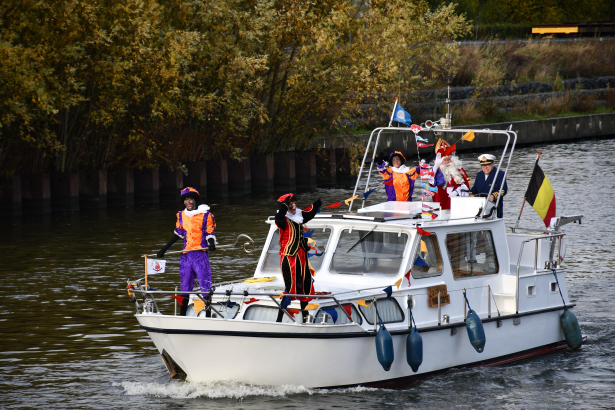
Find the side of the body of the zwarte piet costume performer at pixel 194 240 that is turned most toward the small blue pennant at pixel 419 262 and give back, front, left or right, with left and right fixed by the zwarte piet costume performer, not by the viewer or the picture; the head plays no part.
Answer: left

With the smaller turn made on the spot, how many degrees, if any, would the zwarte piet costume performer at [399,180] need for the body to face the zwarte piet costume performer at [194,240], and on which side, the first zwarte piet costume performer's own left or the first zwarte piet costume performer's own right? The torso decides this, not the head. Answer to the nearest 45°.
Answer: approximately 45° to the first zwarte piet costume performer's own right

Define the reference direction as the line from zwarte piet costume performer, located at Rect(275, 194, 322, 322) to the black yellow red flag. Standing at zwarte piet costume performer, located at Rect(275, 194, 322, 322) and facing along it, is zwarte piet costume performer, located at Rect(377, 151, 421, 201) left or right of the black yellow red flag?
left

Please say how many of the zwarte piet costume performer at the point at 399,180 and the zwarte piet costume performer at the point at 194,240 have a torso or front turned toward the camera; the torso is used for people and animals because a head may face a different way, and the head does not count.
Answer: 2

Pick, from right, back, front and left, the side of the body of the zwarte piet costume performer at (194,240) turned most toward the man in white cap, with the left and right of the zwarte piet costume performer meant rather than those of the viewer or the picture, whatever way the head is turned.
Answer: left

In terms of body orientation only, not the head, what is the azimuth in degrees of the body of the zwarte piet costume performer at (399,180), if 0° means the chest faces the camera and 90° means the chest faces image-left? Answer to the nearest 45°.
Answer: approximately 0°

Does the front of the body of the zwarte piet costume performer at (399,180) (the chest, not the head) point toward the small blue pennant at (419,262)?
yes

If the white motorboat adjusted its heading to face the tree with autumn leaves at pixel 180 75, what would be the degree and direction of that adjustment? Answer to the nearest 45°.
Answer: approximately 135° to its right

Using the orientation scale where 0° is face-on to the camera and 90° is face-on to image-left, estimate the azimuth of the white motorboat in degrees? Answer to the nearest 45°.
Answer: approximately 45°

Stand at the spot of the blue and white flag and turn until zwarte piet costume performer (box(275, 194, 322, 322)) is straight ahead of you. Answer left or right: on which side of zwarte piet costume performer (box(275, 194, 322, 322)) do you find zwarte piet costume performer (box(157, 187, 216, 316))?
right
